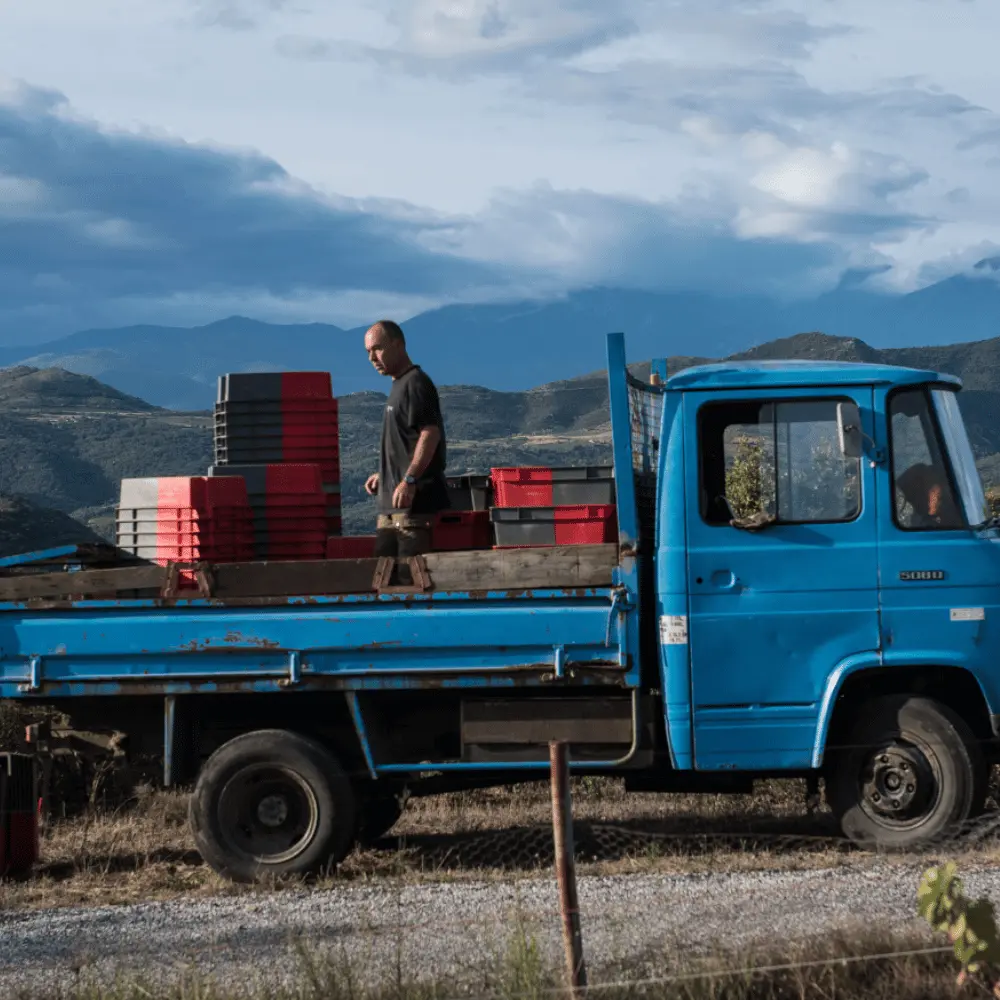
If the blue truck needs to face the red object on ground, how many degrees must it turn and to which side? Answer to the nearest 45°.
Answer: approximately 180°

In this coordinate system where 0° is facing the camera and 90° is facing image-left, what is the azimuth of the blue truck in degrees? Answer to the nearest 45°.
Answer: approximately 270°
